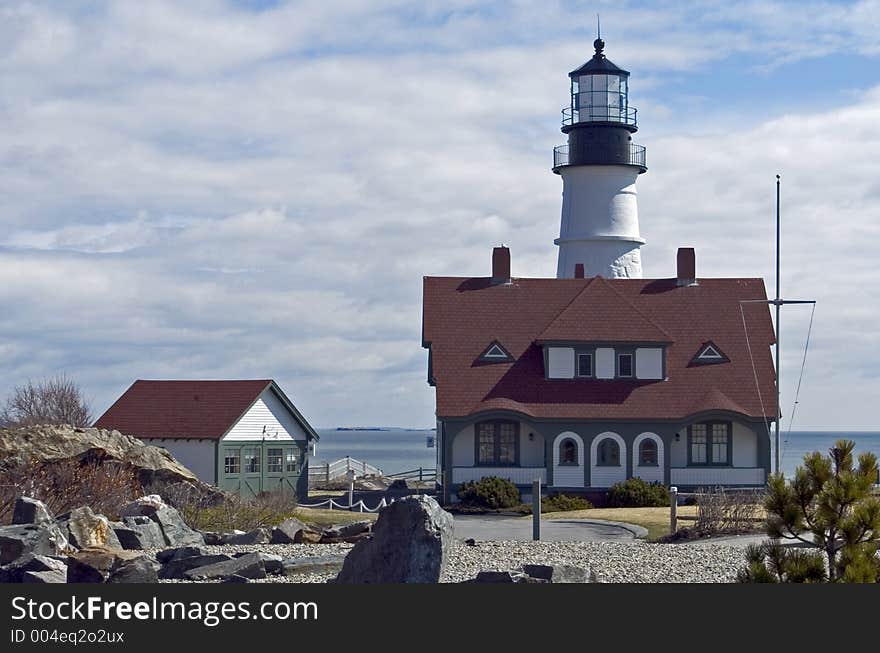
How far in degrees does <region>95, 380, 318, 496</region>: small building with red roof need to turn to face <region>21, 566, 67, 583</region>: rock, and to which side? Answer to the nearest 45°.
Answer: approximately 45° to its right

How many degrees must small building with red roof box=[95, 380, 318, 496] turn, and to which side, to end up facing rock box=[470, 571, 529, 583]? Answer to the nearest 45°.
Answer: approximately 45° to its right

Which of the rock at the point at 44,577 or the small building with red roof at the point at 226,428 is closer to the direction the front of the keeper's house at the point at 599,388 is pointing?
the rock

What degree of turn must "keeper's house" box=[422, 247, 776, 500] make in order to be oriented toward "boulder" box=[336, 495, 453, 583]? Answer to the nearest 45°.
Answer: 0° — it already faces it

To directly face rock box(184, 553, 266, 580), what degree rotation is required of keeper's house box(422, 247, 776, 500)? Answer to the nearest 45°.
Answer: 0° — it already faces it

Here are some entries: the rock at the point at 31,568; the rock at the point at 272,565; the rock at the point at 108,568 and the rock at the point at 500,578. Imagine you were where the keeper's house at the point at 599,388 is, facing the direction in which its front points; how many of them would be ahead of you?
4

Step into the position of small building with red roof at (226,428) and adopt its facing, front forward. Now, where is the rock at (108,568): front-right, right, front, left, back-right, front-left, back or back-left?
front-right

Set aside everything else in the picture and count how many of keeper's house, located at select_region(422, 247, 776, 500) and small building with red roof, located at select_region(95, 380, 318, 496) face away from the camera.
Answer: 0

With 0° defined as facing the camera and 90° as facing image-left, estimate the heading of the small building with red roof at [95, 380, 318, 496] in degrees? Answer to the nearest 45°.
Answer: approximately 315°

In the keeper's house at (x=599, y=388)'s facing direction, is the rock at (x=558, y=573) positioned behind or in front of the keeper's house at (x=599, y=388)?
in front

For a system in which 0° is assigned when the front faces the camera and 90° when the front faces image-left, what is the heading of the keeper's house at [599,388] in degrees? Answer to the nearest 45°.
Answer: approximately 0°

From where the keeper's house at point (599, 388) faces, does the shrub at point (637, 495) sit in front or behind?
in front
